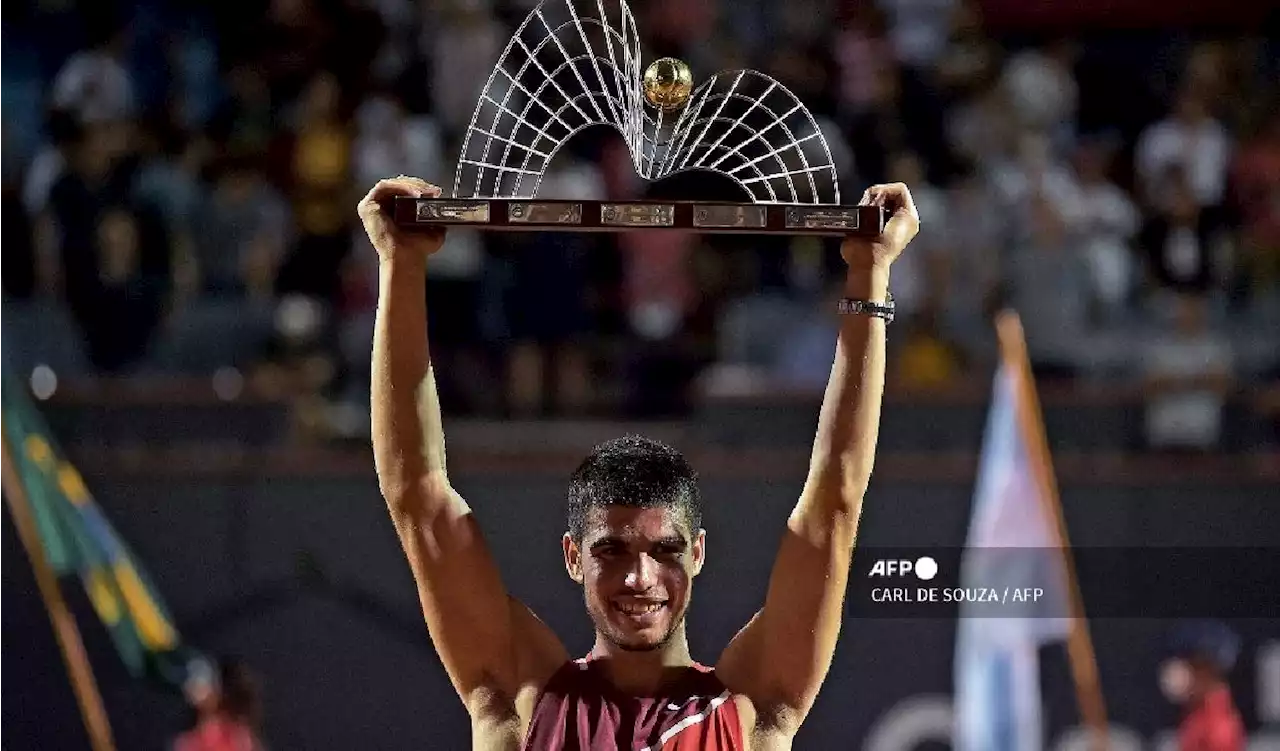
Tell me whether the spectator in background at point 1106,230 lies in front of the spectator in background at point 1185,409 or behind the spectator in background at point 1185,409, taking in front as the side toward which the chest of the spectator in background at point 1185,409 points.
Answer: behind

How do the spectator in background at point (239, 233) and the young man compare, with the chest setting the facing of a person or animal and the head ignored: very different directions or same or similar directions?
same or similar directions

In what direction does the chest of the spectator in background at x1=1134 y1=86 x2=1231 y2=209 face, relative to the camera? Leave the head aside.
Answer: toward the camera

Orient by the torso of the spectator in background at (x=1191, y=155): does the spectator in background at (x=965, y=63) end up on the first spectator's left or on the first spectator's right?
on the first spectator's right

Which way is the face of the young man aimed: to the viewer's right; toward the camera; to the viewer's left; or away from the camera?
toward the camera

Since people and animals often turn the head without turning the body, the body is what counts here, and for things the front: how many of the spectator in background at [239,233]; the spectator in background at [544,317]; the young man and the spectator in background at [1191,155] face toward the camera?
4

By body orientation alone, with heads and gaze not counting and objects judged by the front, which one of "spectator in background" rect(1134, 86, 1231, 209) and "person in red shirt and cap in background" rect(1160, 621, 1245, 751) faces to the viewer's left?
"person in red shirt and cap in background" rect(1160, 621, 1245, 751)

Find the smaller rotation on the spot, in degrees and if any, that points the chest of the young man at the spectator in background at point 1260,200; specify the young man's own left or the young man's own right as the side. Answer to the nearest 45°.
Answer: approximately 135° to the young man's own left

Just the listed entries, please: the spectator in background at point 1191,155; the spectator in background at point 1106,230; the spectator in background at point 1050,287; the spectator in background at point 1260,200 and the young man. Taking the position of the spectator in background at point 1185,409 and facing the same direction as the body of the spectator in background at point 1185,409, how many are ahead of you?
1

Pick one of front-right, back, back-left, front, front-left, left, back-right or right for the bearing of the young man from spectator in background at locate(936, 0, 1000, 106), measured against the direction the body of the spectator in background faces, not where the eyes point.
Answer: front

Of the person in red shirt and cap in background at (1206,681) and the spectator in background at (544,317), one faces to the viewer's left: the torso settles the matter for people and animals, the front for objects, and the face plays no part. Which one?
the person in red shirt and cap in background at (1206,681)
